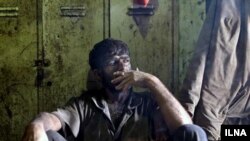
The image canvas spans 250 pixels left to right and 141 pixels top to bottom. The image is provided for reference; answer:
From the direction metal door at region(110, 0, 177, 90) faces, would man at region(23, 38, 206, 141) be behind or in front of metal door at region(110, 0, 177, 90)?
in front

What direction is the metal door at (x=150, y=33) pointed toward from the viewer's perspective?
toward the camera

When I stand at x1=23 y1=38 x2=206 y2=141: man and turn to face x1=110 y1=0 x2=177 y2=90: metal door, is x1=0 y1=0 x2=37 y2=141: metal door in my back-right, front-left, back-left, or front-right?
front-left

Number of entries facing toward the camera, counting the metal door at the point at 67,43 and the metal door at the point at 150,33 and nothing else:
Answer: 2

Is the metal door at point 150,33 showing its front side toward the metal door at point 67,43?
no

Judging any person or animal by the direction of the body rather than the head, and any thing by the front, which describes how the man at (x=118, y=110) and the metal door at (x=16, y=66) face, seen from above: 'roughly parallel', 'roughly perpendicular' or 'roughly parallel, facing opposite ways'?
roughly parallel

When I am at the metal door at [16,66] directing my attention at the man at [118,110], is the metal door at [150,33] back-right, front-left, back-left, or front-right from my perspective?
front-left

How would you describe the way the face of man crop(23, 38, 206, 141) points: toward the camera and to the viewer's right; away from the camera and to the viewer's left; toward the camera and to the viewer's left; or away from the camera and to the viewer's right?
toward the camera and to the viewer's right

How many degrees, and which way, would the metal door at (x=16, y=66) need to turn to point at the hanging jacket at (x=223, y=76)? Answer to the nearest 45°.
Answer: approximately 45° to its left

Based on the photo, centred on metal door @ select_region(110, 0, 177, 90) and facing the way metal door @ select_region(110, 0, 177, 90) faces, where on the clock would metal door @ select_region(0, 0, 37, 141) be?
metal door @ select_region(0, 0, 37, 141) is roughly at 3 o'clock from metal door @ select_region(110, 0, 177, 90).

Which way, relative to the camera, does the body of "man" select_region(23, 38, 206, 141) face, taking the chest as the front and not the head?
toward the camera

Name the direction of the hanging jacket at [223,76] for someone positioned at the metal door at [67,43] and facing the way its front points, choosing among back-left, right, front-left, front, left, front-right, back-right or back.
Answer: front-left

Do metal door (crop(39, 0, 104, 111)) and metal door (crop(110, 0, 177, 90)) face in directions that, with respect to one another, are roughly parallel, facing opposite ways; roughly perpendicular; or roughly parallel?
roughly parallel

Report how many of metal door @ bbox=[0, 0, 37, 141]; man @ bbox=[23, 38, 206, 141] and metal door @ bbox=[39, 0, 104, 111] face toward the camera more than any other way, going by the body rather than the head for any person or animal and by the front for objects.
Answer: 3

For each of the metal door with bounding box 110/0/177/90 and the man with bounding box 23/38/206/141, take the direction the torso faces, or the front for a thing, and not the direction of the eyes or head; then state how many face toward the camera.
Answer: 2

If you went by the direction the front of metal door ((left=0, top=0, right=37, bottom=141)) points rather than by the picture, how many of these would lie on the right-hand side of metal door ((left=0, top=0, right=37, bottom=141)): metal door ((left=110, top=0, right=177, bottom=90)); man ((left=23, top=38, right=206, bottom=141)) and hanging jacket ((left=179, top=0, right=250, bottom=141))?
0

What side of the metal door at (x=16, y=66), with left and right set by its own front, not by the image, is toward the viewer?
front

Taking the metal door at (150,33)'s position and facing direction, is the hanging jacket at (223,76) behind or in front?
in front
